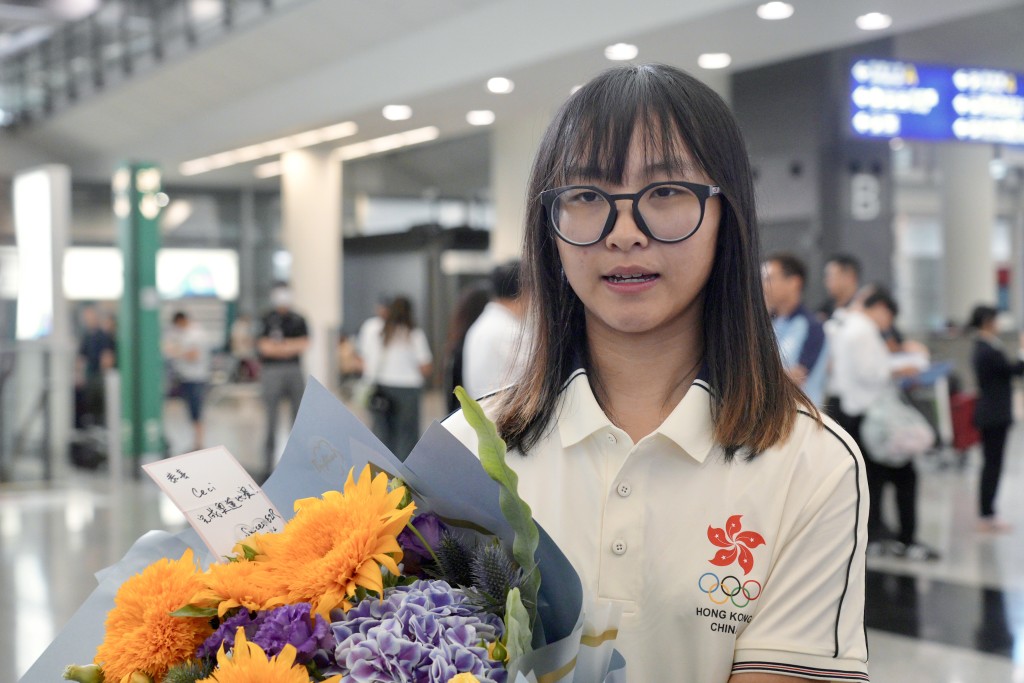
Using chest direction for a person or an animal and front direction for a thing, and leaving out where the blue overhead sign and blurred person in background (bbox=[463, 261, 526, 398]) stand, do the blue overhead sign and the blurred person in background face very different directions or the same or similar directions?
very different directions

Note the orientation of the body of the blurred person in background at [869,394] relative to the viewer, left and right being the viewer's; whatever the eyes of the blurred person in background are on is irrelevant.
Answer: facing to the right of the viewer

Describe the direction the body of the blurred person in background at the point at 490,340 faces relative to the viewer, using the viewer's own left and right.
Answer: facing away from the viewer and to the right of the viewer

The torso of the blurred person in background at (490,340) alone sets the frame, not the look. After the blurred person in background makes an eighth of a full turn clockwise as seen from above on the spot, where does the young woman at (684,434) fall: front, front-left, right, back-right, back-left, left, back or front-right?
right

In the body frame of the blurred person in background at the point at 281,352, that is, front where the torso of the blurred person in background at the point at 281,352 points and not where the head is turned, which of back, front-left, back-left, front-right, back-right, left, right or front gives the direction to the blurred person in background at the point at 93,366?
back-right

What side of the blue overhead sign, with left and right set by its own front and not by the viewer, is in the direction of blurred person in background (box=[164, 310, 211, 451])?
right

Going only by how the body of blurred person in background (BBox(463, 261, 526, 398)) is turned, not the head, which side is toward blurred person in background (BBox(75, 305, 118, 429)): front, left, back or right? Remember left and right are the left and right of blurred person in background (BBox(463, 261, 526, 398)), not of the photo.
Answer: left
